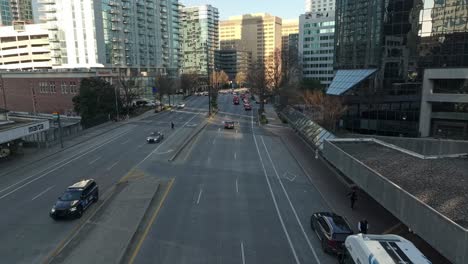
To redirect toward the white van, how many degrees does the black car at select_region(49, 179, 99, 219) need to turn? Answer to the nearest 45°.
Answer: approximately 90° to its left

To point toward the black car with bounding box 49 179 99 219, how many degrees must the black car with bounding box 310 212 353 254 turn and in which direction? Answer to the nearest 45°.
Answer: approximately 45° to its left

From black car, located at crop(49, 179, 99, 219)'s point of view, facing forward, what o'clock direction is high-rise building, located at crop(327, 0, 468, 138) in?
The high-rise building is roughly at 7 o'clock from the black car.

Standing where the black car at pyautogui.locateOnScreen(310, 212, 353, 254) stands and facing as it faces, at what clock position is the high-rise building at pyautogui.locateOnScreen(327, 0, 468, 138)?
The high-rise building is roughly at 2 o'clock from the black car.

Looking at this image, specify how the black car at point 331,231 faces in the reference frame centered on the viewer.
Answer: facing away from the viewer and to the left of the viewer

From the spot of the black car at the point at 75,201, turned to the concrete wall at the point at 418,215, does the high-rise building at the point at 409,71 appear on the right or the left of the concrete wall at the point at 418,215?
left

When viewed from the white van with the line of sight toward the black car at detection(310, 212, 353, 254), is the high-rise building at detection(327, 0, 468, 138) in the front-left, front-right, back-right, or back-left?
front-right

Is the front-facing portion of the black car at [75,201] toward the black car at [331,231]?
no

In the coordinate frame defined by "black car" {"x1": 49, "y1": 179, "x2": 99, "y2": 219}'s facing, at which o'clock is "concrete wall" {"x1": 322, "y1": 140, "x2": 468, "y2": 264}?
The concrete wall is roughly at 9 o'clock from the black car.

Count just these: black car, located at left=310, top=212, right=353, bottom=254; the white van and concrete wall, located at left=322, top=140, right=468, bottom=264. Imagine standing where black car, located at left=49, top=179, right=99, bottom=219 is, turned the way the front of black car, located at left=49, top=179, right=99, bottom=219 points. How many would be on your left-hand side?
3

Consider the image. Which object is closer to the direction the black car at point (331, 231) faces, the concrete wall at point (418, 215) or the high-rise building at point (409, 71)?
the high-rise building

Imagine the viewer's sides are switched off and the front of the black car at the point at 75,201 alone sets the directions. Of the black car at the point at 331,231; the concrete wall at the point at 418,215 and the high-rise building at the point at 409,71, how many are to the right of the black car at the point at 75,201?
0

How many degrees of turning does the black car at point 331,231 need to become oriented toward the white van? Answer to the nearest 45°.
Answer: approximately 180°

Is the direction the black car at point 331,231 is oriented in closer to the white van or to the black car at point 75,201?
the black car

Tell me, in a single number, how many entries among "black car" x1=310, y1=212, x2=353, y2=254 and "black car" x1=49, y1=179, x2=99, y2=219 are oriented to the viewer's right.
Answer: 0

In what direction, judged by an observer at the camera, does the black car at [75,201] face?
facing the viewer and to the left of the viewer

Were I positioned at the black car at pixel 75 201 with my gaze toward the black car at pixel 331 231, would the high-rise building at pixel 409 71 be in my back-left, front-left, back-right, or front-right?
front-left
